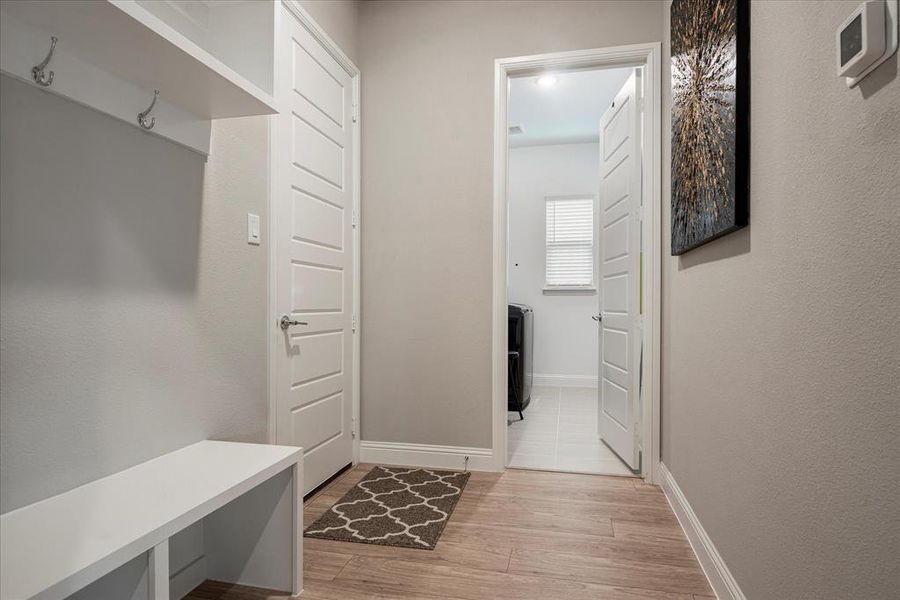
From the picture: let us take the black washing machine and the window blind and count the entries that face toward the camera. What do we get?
1

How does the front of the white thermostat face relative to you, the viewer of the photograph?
facing the viewer and to the left of the viewer

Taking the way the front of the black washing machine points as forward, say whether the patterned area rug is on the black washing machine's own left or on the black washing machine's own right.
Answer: on the black washing machine's own right

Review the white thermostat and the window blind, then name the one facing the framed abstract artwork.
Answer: the window blind

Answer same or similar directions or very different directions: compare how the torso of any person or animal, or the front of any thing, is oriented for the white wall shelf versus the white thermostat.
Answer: very different directions

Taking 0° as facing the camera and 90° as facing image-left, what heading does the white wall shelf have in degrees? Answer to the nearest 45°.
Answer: approximately 315°

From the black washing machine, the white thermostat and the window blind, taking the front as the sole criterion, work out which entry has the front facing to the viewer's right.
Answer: the black washing machine

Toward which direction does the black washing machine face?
to the viewer's right

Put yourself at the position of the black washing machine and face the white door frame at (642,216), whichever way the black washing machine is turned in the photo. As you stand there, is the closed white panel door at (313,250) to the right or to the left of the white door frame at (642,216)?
right

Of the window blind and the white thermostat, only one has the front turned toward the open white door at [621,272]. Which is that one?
the window blind

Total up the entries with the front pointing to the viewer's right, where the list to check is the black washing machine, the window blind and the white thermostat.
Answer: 1

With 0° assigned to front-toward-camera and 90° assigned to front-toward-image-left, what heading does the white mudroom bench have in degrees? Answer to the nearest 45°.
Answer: approximately 315°

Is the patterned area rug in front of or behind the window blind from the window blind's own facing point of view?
in front

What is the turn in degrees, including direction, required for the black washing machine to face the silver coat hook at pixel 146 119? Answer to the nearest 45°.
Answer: approximately 90° to its right

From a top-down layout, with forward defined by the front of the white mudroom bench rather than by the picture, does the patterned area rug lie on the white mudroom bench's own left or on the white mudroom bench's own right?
on the white mudroom bench's own left

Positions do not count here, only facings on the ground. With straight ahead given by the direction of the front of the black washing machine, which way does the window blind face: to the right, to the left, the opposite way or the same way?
to the right
